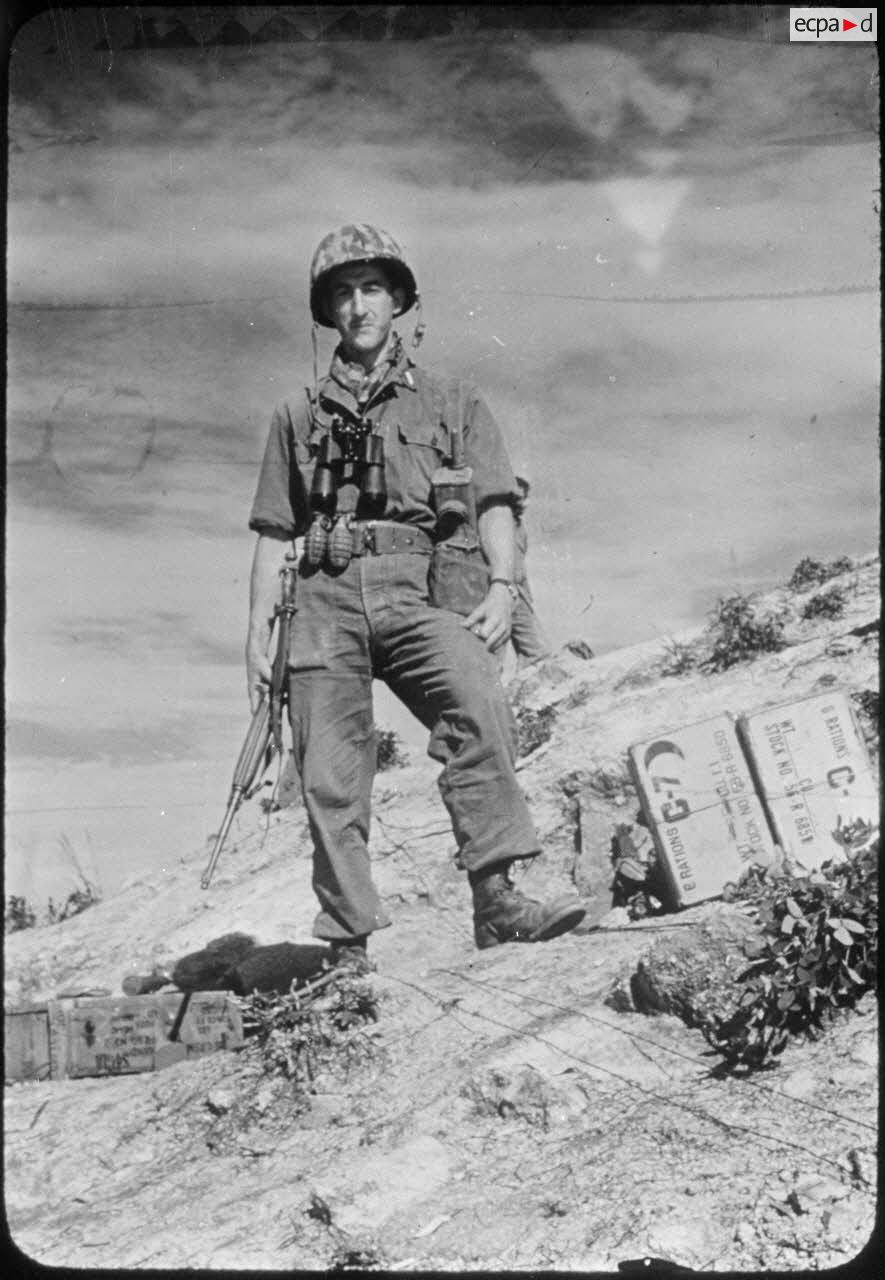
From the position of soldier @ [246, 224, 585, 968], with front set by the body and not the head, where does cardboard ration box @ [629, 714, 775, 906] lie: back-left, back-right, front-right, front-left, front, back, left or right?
left

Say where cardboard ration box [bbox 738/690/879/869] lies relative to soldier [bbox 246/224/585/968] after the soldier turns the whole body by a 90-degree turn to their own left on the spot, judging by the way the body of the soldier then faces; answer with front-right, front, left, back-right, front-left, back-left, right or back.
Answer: front

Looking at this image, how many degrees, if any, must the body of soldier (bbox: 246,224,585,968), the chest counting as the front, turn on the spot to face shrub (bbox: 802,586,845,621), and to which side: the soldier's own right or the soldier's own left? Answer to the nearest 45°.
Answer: approximately 90° to the soldier's own left

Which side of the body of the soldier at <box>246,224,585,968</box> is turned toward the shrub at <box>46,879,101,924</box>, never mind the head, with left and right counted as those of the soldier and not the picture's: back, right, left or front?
right

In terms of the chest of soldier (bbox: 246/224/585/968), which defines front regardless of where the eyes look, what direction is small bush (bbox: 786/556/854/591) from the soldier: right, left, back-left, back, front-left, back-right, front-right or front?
left

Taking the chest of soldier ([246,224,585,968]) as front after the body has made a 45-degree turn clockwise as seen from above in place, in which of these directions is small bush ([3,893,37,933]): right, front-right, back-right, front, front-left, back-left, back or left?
front-right

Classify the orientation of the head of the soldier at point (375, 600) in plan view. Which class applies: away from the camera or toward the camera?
toward the camera

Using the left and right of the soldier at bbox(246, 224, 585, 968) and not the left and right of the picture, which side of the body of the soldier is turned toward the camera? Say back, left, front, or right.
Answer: front

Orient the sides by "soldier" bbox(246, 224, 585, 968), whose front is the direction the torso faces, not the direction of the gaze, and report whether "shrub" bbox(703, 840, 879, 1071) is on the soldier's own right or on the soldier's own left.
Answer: on the soldier's own left
